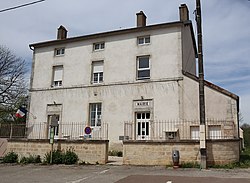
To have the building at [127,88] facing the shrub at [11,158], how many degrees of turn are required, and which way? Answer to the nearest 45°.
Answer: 0° — it already faces it

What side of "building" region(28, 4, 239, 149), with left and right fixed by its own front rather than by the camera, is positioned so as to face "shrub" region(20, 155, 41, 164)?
front

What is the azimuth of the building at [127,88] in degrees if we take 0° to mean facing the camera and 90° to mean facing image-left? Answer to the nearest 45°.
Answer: approximately 45°

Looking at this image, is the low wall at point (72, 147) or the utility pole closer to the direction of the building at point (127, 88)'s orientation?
the low wall

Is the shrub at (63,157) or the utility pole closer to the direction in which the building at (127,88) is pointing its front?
the shrub

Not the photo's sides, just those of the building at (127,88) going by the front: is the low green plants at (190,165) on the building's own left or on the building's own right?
on the building's own left

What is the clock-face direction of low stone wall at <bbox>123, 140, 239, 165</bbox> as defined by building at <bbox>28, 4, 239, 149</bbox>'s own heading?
The low stone wall is roughly at 10 o'clock from the building.

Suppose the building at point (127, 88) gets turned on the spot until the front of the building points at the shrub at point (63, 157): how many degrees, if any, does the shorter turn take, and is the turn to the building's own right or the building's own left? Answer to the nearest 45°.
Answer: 0° — it already faces it
